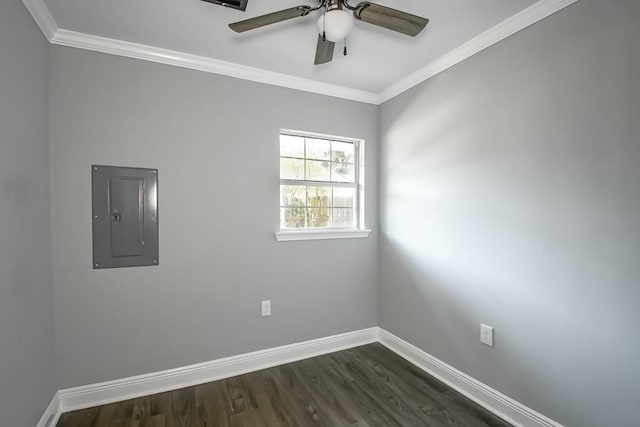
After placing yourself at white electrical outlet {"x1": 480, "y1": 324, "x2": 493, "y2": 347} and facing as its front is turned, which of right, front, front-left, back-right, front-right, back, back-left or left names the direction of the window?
front-right

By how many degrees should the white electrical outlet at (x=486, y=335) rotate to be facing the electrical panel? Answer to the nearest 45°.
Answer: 0° — it already faces it

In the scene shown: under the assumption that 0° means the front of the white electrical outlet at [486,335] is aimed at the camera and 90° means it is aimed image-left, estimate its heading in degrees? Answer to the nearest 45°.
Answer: approximately 45°

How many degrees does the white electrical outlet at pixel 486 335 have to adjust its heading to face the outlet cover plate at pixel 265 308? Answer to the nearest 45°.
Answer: approximately 45° to its right
